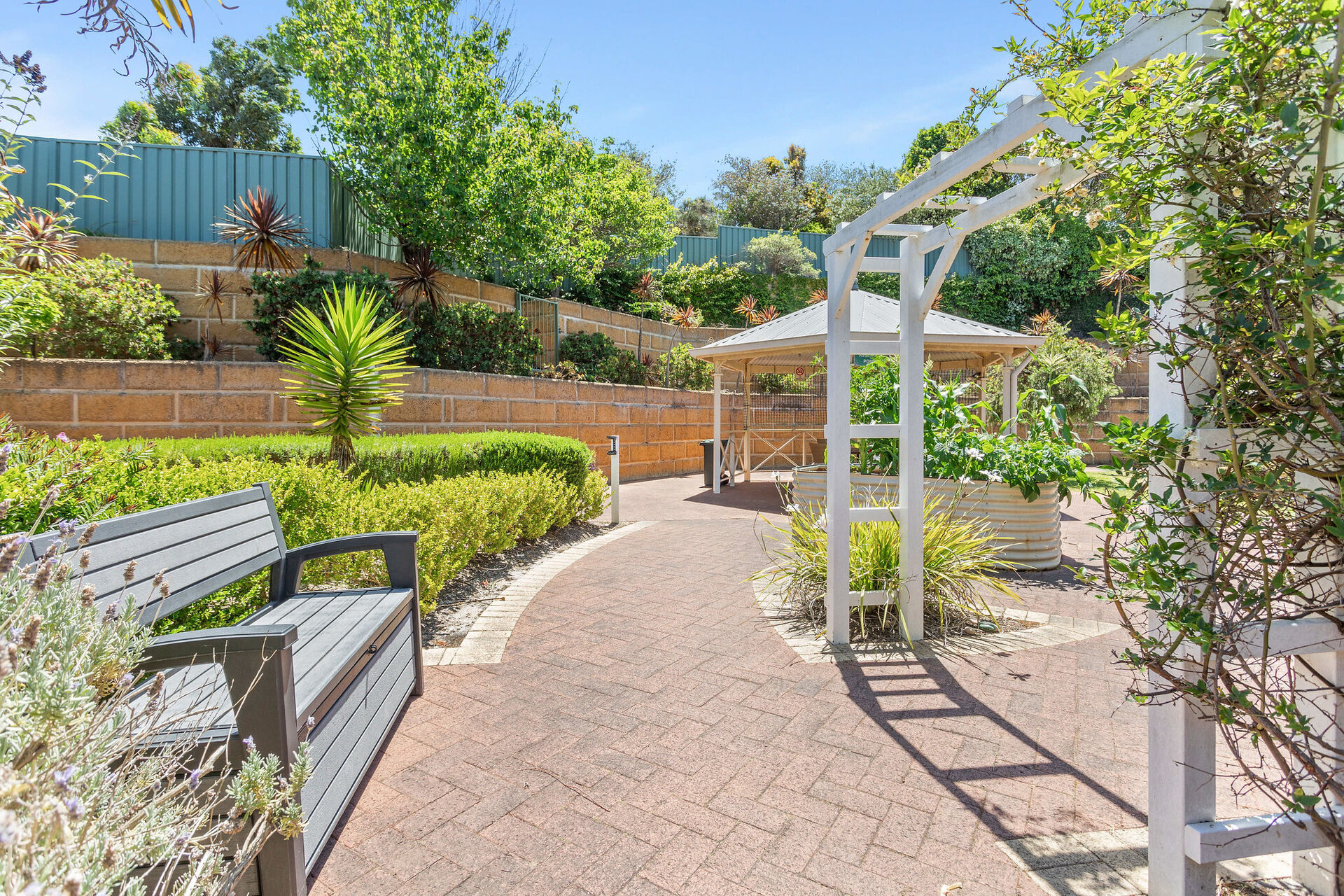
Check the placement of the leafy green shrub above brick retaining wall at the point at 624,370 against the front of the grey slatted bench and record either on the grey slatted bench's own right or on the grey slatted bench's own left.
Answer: on the grey slatted bench's own left

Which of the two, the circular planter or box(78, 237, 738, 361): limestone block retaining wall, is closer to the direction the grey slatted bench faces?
the circular planter

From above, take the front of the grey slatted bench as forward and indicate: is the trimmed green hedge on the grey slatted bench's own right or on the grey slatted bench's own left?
on the grey slatted bench's own left

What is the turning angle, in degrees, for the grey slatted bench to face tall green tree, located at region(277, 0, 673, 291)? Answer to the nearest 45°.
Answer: approximately 135° to its left

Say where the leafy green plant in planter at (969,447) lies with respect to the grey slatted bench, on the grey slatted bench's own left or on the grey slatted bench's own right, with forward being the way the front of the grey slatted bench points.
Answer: on the grey slatted bench's own left

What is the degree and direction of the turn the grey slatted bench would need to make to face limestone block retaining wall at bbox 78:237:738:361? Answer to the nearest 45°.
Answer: approximately 135° to its left

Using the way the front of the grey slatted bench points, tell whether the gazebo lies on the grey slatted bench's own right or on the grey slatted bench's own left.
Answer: on the grey slatted bench's own left

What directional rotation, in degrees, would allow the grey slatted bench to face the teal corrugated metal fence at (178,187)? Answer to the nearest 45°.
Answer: approximately 135° to its left

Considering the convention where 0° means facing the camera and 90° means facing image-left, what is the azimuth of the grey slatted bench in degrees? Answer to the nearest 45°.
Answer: approximately 315°

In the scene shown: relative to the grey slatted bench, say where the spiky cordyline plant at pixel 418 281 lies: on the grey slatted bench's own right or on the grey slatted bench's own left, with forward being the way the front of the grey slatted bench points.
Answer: on the grey slatted bench's own left

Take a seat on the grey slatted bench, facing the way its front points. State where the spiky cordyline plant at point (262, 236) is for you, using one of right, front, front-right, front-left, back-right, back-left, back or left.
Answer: back-left

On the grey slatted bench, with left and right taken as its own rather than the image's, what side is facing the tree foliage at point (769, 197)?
left
